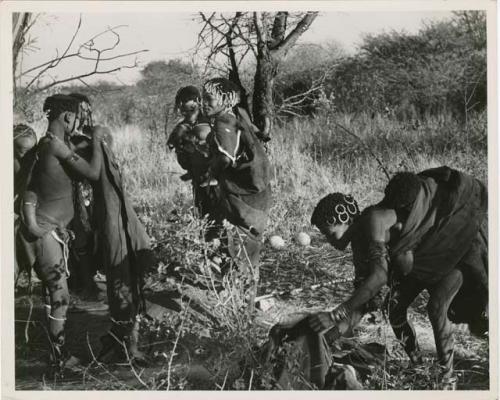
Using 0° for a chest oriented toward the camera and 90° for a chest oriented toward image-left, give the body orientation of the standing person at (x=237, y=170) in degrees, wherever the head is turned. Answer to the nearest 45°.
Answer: approximately 45°

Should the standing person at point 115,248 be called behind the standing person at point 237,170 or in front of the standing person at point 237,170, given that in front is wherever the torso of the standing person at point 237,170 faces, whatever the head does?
in front

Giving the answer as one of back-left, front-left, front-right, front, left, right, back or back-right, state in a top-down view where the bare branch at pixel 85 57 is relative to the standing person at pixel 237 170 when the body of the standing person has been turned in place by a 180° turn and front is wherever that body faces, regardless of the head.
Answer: back-left

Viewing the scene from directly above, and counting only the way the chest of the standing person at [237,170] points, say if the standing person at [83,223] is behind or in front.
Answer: in front

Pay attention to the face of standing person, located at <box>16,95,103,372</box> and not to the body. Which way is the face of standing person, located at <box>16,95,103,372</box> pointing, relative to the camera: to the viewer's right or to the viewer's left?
to the viewer's right

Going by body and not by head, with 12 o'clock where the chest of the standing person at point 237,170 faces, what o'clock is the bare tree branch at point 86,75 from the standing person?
The bare tree branch is roughly at 2 o'clock from the standing person.
